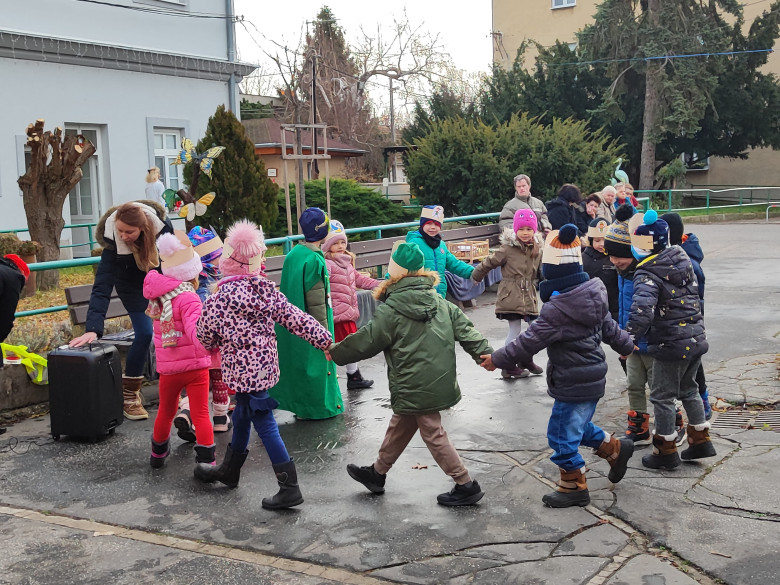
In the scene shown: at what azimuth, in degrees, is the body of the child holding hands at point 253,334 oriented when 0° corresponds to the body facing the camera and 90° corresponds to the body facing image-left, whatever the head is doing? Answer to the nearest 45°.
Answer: approximately 135°

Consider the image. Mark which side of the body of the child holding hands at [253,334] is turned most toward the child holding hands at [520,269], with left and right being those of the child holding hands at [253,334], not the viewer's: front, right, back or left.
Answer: right

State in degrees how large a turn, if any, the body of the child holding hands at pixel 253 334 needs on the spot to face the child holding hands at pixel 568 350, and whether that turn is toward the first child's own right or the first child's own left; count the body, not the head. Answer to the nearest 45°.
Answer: approximately 135° to the first child's own right

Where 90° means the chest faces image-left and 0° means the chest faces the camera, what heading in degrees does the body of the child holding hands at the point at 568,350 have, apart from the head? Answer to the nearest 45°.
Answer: approximately 135°

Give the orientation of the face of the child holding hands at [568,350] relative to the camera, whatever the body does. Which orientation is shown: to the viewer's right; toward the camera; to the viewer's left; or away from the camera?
away from the camera

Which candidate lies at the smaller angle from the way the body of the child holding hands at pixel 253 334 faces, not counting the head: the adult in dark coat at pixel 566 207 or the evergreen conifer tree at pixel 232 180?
the evergreen conifer tree

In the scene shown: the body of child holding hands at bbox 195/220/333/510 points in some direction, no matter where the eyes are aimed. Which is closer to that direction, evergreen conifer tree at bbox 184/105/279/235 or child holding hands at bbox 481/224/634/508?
the evergreen conifer tree

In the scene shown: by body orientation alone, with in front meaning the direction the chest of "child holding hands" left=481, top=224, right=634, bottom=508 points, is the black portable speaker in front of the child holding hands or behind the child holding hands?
in front

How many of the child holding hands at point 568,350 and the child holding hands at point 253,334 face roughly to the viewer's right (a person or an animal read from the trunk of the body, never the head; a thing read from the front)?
0

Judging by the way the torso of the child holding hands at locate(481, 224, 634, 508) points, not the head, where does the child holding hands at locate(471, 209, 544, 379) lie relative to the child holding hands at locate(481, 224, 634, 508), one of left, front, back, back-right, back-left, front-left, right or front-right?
front-right

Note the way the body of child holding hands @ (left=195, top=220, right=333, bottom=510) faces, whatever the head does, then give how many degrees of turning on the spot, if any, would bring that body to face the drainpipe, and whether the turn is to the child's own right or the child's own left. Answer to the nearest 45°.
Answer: approximately 45° to the child's own right
